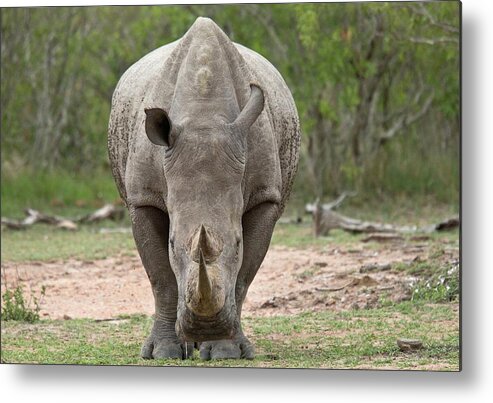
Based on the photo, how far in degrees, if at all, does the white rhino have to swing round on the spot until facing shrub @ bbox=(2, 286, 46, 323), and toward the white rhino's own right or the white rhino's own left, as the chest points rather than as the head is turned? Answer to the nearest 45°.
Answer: approximately 135° to the white rhino's own right

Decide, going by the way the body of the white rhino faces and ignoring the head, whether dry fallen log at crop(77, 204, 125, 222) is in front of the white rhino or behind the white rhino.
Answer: behind

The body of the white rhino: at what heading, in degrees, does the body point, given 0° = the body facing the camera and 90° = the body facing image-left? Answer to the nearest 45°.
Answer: approximately 0°

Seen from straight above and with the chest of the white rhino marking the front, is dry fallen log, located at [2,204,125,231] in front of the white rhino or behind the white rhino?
behind

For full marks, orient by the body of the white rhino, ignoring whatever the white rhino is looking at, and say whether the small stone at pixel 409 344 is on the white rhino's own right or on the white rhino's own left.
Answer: on the white rhino's own left

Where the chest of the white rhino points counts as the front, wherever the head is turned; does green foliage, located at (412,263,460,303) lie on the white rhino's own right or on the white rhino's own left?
on the white rhino's own left
